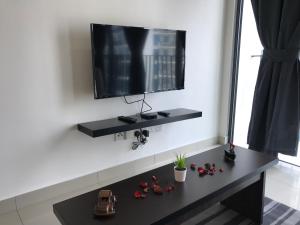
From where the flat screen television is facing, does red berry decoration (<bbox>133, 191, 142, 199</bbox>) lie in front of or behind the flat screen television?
in front

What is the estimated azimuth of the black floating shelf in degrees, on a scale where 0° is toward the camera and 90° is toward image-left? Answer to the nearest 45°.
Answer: approximately 315°

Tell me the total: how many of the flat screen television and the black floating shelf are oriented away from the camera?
0

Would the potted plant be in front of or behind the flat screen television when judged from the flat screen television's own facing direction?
in front

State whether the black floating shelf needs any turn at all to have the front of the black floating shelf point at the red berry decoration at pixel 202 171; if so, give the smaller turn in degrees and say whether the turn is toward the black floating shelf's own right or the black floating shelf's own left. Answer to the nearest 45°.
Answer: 0° — it already faces it

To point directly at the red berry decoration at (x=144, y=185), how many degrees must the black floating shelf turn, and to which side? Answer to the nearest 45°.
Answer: approximately 45° to its right

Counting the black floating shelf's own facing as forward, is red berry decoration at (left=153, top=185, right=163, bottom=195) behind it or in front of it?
in front

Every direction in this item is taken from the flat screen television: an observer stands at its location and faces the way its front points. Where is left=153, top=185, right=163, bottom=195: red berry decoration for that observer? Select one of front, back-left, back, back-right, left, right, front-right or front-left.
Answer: front-right

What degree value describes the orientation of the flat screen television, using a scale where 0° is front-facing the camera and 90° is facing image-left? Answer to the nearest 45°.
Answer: approximately 315°

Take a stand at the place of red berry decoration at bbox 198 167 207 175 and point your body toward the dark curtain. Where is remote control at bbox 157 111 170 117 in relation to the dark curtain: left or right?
left
